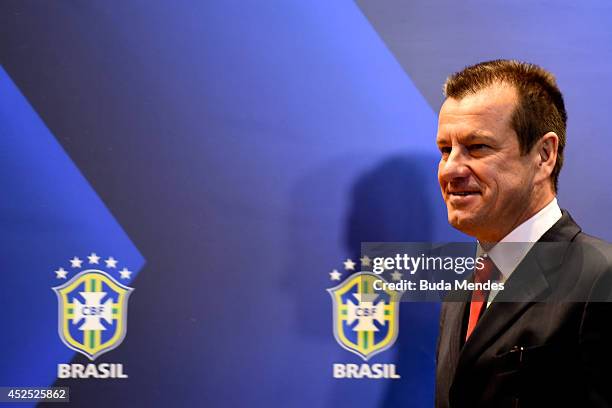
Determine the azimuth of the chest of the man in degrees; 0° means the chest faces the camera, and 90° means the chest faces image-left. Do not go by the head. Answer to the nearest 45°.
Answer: approximately 45°

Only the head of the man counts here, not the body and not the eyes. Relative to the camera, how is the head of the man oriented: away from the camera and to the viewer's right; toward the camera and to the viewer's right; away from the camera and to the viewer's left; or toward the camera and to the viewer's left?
toward the camera and to the viewer's left
